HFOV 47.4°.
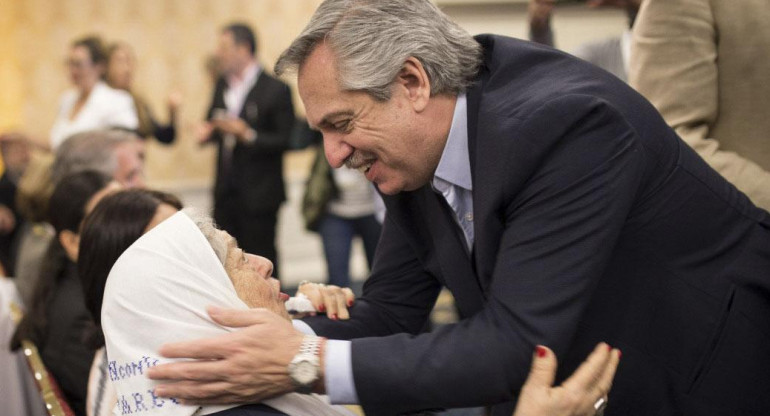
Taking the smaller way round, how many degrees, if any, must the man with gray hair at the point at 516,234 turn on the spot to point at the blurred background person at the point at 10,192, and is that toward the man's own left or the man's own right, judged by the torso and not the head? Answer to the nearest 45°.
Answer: approximately 45° to the man's own right

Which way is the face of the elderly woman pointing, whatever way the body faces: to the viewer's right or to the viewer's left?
to the viewer's right

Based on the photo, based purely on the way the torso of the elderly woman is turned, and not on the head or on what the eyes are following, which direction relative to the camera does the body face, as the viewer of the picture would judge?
to the viewer's right

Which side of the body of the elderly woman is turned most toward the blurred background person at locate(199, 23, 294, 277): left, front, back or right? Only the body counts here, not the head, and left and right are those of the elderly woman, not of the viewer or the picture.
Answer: left

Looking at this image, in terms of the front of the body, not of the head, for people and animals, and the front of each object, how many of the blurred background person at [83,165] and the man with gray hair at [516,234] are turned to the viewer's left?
1

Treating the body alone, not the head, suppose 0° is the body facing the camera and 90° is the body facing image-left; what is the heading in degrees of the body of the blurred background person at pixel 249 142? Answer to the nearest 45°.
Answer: approximately 45°

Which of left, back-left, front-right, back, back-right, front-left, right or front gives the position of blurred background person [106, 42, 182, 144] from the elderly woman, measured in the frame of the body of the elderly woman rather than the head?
left

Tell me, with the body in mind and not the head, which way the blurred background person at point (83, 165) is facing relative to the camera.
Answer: to the viewer's right

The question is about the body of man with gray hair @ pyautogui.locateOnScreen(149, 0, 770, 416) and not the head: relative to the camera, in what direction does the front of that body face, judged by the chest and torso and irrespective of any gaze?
to the viewer's left

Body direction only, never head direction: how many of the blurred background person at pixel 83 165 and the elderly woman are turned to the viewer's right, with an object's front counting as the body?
2
